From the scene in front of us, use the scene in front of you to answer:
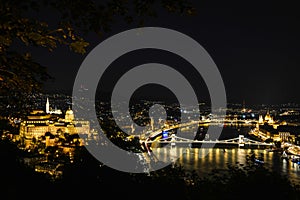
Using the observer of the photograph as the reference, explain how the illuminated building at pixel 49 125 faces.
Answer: facing the viewer and to the right of the viewer
